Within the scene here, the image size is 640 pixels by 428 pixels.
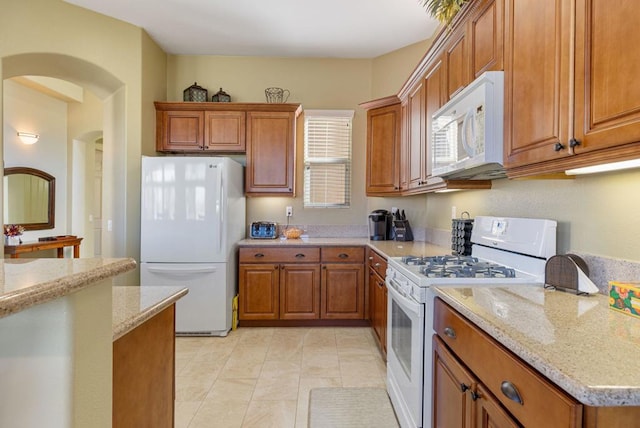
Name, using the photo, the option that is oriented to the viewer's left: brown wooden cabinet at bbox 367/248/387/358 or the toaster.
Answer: the brown wooden cabinet

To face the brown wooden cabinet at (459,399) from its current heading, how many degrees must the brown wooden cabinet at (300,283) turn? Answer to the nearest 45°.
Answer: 0° — it already faces it

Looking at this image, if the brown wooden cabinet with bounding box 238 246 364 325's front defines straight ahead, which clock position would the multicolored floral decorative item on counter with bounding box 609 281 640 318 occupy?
The multicolored floral decorative item on counter is roughly at 11 o'clock from the brown wooden cabinet.

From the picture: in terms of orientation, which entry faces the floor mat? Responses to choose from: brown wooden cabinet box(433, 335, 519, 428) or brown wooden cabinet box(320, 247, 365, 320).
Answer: brown wooden cabinet box(320, 247, 365, 320)

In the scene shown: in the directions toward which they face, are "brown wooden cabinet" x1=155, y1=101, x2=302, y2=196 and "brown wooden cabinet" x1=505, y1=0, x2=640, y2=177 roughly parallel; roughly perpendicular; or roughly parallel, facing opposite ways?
roughly perpendicular

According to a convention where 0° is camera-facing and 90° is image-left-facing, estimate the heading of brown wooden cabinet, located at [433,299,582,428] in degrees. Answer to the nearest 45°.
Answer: approximately 45°

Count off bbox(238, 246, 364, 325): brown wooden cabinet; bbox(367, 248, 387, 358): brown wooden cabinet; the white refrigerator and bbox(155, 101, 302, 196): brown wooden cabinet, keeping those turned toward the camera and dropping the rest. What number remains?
3
